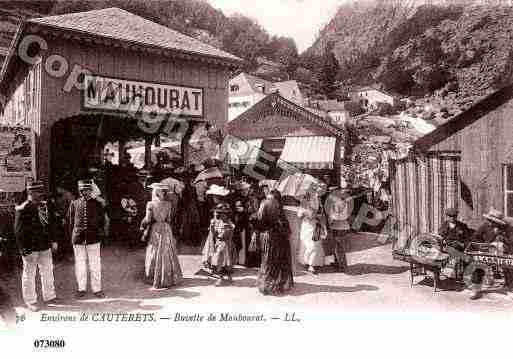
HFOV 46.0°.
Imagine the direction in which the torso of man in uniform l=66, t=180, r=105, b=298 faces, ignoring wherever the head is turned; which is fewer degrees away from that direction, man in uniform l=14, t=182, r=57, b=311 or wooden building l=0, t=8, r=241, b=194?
the man in uniform

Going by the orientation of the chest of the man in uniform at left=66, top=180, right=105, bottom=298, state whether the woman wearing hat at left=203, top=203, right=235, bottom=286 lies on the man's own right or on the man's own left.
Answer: on the man's own left

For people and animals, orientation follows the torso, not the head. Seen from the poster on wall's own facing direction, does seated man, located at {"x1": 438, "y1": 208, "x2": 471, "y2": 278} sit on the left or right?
on its left

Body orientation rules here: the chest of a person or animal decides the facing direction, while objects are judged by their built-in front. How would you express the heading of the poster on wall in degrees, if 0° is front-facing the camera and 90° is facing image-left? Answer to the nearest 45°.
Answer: approximately 0°

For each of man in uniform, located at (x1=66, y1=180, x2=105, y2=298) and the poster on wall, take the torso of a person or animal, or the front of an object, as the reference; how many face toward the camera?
2

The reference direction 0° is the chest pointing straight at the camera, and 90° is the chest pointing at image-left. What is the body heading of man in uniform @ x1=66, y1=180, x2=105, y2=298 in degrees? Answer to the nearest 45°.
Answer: approximately 0°

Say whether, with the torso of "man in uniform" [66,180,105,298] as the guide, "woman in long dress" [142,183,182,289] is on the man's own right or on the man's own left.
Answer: on the man's own left

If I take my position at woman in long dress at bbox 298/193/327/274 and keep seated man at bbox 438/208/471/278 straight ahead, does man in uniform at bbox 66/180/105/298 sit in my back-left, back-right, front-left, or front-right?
back-right
